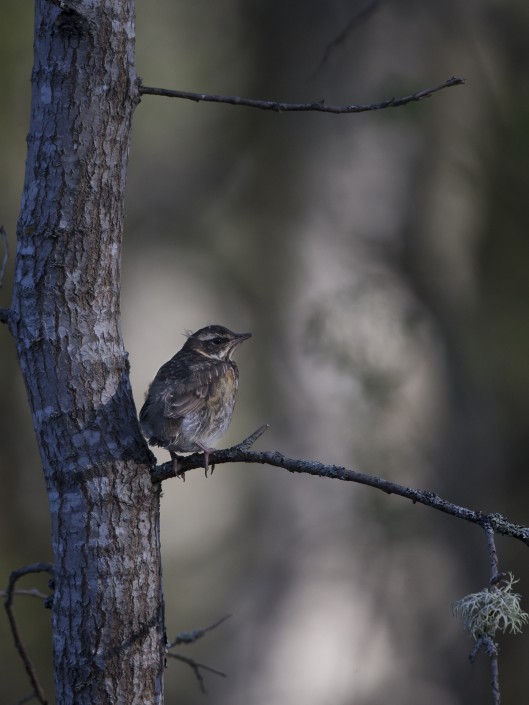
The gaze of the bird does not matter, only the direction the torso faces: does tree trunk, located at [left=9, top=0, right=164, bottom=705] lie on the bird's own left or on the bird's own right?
on the bird's own right

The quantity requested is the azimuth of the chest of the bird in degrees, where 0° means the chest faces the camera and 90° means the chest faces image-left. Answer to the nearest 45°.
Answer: approximately 270°
